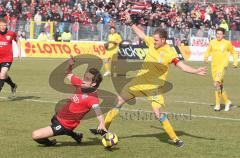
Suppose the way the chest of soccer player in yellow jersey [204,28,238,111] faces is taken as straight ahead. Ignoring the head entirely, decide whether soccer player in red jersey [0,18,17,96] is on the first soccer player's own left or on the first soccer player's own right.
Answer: on the first soccer player's own right

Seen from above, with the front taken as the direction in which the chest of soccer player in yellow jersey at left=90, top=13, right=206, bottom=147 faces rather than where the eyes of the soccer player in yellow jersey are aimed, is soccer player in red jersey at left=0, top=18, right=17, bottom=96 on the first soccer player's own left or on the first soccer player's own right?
on the first soccer player's own right

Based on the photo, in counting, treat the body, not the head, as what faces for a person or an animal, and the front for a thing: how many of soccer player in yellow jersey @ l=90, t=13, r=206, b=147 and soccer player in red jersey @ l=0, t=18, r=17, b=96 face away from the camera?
0

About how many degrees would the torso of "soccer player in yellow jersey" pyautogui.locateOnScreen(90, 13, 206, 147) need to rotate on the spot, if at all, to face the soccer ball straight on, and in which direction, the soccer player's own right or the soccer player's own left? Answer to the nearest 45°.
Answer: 0° — they already face it

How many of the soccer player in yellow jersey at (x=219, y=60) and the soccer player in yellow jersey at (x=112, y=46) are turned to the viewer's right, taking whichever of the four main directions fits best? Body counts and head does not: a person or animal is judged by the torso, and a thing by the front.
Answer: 0

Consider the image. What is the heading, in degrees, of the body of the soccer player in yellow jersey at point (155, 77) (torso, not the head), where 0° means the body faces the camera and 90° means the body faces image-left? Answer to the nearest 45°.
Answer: approximately 45°
